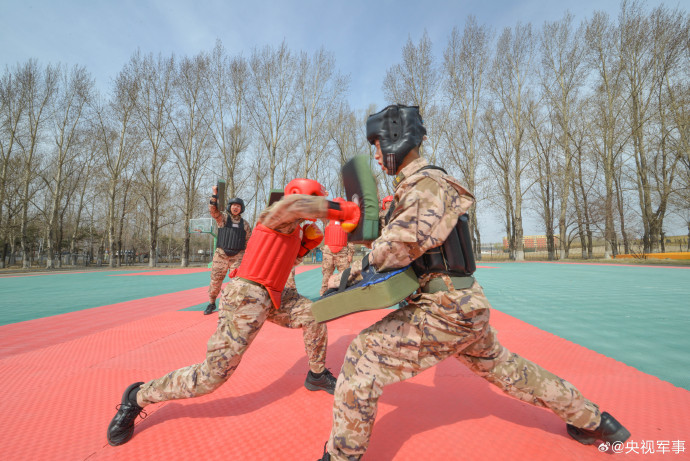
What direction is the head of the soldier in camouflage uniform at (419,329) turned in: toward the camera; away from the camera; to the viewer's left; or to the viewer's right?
to the viewer's left

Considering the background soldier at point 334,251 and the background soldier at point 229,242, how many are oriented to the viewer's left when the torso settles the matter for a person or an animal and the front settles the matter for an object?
0

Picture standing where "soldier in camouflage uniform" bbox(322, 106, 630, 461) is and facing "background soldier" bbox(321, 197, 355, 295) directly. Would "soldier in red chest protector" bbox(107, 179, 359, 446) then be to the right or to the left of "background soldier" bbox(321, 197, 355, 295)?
left

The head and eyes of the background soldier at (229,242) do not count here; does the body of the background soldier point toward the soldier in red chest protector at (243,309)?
yes

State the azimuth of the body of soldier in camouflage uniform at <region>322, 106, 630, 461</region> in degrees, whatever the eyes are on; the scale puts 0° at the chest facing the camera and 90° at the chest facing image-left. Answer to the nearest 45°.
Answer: approximately 90°

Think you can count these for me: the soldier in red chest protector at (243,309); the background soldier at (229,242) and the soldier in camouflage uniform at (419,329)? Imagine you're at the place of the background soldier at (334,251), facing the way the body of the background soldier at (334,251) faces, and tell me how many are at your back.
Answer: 0

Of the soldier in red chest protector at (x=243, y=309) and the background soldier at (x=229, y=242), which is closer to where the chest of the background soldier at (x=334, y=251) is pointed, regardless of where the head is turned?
the soldier in red chest protector

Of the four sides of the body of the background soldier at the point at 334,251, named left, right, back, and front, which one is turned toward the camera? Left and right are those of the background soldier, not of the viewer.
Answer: front

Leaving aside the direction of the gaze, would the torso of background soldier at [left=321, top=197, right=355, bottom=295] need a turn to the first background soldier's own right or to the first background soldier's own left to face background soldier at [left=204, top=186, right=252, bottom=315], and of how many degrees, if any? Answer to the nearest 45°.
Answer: approximately 45° to the first background soldier's own right

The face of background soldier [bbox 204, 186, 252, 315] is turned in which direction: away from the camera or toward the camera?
toward the camera

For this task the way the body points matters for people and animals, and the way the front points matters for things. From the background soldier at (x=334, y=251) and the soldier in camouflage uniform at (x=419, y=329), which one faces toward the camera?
the background soldier

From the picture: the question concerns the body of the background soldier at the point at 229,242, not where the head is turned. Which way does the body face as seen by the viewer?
toward the camera

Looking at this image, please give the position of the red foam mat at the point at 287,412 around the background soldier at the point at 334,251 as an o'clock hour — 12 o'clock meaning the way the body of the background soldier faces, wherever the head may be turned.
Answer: The red foam mat is roughly at 12 o'clock from the background soldier.

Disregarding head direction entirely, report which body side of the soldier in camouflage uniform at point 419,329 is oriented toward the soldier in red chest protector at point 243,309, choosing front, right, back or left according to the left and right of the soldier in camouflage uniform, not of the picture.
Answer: front

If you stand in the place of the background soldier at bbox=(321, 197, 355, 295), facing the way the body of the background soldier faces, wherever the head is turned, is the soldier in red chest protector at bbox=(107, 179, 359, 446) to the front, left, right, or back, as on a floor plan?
front

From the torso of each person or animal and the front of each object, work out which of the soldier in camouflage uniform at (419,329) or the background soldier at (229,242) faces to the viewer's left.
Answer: the soldier in camouflage uniform

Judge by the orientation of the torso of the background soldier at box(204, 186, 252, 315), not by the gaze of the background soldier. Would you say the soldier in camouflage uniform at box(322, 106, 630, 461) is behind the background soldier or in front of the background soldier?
in front

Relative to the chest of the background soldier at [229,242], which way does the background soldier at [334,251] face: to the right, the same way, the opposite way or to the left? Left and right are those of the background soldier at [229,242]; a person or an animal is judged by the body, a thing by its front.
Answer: the same way
